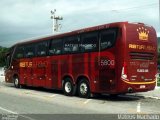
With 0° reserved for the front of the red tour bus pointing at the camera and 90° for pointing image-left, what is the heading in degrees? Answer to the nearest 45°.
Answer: approximately 135°
